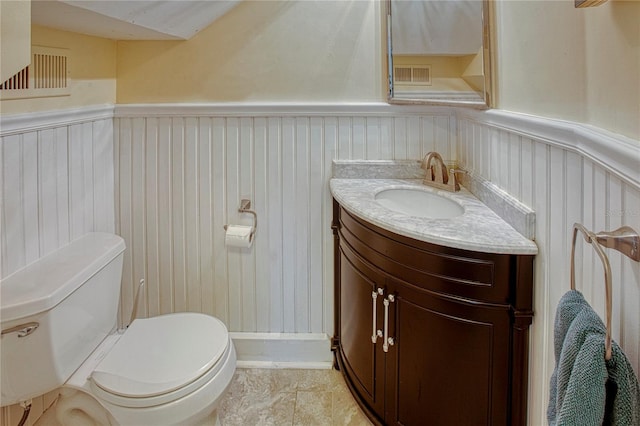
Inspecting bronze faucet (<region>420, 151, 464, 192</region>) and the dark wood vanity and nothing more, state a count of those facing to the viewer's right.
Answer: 0

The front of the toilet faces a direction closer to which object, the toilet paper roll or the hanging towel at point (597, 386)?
the hanging towel

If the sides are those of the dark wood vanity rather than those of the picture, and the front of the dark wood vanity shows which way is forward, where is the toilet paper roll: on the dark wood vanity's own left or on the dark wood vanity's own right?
on the dark wood vanity's own right

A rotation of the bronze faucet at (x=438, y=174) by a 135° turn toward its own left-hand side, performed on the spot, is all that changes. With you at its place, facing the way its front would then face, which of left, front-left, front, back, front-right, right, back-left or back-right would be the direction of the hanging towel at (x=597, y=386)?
right

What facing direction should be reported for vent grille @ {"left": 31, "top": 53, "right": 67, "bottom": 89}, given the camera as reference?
facing the viewer and to the right of the viewer
